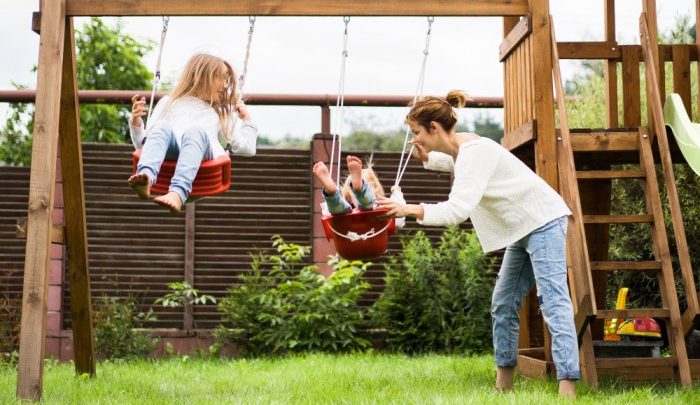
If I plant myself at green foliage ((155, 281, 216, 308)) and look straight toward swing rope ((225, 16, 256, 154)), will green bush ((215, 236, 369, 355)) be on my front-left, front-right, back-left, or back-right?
front-left

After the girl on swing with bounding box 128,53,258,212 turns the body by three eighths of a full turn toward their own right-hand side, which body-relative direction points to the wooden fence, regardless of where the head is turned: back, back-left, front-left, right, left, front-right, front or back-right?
front

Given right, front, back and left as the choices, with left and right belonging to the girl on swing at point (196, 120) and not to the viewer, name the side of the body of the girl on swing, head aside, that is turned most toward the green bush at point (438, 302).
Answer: back

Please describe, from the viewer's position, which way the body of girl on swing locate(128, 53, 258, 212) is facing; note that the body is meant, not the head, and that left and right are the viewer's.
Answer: facing the viewer and to the left of the viewer

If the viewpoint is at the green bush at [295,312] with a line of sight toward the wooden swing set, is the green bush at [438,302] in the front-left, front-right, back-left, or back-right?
front-left

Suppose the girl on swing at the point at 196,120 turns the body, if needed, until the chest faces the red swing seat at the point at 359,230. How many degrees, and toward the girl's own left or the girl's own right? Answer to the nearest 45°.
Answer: approximately 135° to the girl's own left

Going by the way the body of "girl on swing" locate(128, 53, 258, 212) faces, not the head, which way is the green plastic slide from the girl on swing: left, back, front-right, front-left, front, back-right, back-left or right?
back-left
